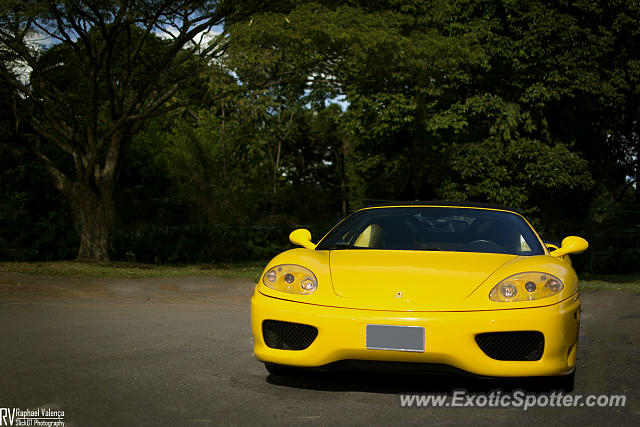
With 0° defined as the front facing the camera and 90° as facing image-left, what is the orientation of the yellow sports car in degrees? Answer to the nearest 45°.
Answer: approximately 0°

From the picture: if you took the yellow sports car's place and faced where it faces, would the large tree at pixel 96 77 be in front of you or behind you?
behind
